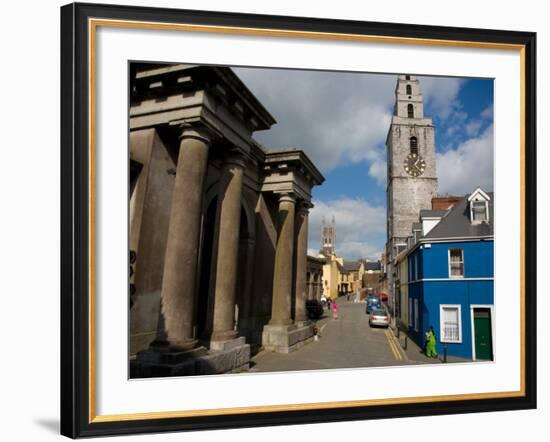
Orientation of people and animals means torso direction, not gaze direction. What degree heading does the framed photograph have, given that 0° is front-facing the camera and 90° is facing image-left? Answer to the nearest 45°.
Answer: approximately 315°
